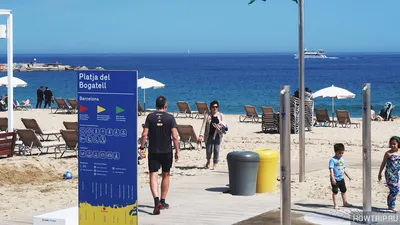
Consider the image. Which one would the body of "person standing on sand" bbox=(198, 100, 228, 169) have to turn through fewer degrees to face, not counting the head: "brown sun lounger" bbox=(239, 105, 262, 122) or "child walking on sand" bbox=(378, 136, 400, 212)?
the child walking on sand

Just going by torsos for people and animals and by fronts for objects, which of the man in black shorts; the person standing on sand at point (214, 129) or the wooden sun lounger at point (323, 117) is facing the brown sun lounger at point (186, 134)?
the man in black shorts

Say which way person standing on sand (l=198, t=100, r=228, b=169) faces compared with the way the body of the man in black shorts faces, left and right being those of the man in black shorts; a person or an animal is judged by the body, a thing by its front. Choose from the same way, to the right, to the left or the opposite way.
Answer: the opposite way

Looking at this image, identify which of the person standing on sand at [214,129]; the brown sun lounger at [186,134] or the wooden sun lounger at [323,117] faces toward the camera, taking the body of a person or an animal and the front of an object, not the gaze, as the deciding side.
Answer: the person standing on sand

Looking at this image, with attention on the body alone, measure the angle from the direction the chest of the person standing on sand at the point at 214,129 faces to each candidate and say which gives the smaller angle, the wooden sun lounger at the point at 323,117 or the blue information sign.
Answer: the blue information sign

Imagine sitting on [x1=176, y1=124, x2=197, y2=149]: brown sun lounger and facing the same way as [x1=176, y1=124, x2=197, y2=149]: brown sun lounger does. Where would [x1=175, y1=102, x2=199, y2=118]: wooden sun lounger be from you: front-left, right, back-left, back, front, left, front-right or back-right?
front-left

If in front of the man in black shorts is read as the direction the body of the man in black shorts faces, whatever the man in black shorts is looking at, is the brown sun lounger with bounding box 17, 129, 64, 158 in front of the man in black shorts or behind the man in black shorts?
in front

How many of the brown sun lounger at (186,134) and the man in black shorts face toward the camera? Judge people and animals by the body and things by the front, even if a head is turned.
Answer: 0

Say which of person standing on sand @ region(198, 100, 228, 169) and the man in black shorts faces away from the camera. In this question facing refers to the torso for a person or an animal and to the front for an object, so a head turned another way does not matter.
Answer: the man in black shorts

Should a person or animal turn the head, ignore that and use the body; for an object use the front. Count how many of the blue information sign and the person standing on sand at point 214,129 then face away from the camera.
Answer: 0

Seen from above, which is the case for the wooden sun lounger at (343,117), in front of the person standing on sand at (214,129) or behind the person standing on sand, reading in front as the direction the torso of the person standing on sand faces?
behind

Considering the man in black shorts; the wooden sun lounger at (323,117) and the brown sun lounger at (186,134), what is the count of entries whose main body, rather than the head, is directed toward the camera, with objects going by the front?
0

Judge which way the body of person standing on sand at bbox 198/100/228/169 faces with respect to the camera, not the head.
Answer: toward the camera

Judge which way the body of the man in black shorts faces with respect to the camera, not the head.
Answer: away from the camera

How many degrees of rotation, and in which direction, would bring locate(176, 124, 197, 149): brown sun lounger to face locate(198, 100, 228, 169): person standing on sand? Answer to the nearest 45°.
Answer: approximately 135° to its right

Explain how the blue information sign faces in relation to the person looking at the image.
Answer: facing the viewer

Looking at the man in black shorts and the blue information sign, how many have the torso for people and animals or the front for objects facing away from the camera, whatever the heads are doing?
1
